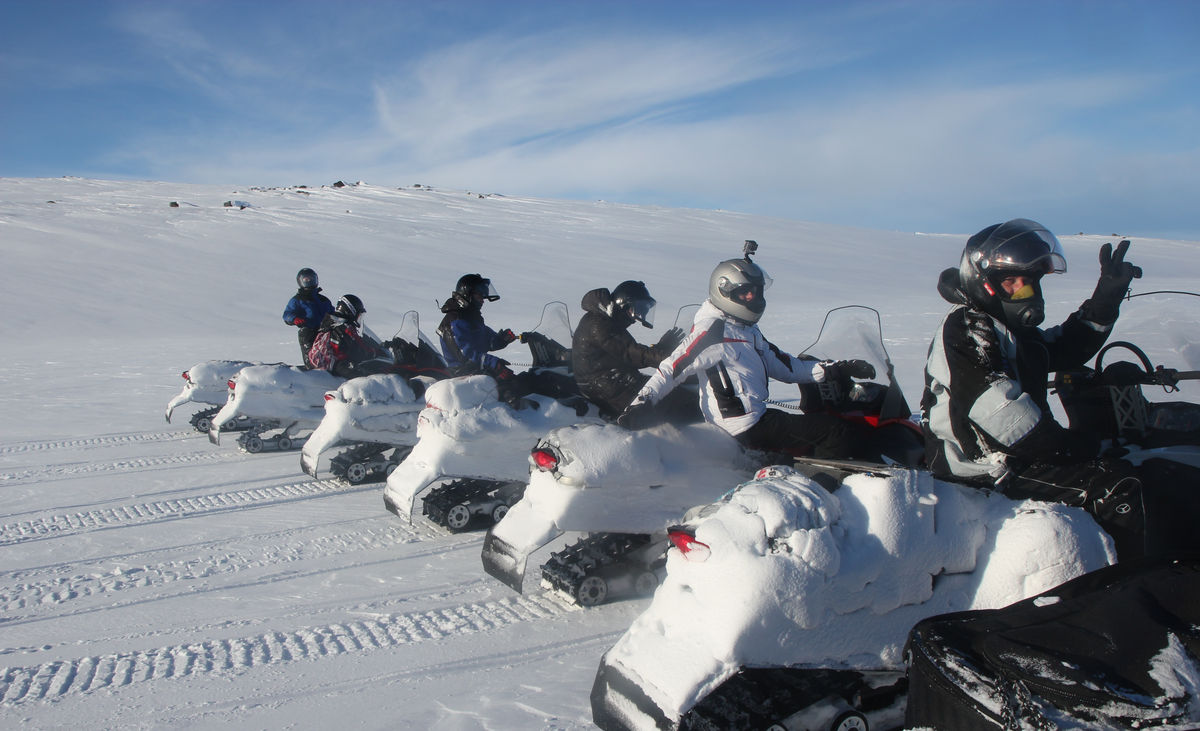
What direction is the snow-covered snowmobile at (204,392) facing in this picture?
to the viewer's right

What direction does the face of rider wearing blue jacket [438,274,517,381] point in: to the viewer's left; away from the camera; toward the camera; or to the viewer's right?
to the viewer's right

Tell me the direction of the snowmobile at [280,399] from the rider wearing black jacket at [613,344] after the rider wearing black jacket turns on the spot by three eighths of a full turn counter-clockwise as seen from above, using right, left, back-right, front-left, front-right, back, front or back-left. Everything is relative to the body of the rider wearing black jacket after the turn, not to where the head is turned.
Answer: front

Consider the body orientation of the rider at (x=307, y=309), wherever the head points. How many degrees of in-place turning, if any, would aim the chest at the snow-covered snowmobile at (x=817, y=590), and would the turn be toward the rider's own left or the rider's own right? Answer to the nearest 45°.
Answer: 0° — they already face it

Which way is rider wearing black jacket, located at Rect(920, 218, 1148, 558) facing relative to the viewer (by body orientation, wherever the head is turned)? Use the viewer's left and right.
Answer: facing to the right of the viewer

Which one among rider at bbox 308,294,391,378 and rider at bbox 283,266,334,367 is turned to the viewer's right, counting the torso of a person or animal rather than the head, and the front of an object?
rider at bbox 308,294,391,378

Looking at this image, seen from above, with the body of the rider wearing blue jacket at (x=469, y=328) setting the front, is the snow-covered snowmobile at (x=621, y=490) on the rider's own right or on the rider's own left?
on the rider's own right

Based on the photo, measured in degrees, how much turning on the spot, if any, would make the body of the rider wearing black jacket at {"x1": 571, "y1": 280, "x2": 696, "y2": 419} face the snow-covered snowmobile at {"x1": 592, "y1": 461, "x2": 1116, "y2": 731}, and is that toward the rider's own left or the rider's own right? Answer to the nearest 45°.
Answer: approximately 90° to the rider's own right

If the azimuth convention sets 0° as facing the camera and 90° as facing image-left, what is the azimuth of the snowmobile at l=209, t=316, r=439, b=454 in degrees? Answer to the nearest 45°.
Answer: approximately 270°

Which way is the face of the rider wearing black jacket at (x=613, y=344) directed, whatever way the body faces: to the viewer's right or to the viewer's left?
to the viewer's right

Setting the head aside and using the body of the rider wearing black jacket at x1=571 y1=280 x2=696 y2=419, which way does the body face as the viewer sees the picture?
to the viewer's right

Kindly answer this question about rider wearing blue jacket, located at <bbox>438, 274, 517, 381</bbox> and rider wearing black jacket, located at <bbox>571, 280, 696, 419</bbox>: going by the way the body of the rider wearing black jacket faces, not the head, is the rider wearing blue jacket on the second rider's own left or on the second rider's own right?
on the second rider's own left
